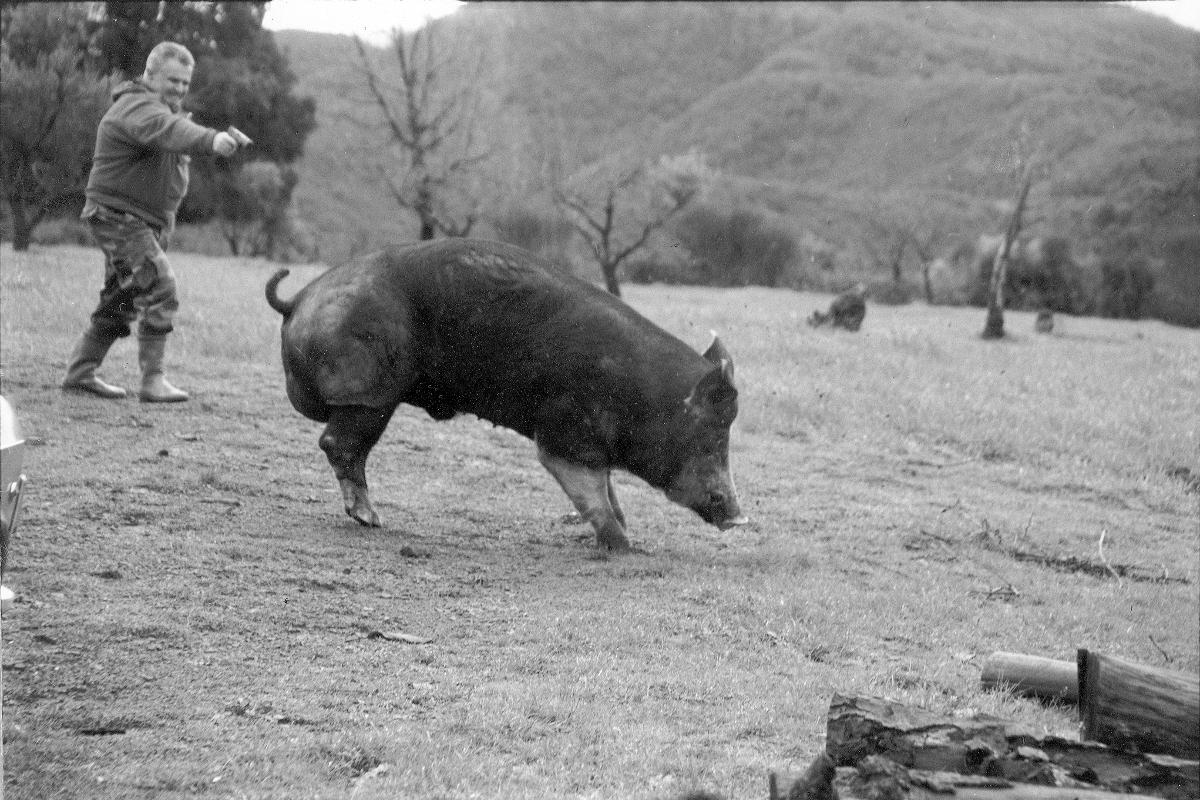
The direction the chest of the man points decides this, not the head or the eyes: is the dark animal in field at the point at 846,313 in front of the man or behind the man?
in front

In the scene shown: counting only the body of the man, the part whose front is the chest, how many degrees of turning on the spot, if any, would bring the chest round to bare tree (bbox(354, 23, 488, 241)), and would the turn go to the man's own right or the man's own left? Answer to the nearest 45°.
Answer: approximately 90° to the man's own left

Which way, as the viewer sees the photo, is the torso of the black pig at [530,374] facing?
to the viewer's right

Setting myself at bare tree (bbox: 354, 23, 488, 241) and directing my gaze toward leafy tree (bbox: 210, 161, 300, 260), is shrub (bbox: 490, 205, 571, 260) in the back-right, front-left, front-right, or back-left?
back-left

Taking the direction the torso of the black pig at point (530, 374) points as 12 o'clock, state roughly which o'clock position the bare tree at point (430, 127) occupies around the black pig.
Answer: The bare tree is roughly at 9 o'clock from the black pig.

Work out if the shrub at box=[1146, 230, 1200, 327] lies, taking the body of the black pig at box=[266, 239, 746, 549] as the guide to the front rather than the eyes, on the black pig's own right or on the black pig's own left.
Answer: on the black pig's own left

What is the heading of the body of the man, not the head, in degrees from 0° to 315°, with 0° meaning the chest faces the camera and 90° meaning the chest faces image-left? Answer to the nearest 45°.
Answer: approximately 270°
